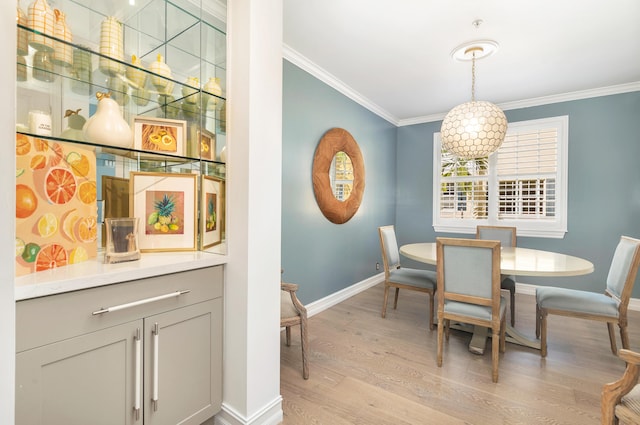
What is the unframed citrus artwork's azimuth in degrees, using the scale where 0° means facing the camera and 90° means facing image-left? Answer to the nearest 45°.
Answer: approximately 315°

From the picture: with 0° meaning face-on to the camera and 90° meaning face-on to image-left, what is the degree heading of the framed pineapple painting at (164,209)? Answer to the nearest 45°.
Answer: approximately 0°

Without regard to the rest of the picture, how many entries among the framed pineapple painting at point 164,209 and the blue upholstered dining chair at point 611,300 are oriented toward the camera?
1

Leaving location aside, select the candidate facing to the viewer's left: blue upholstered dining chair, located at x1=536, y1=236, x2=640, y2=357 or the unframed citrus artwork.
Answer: the blue upholstered dining chair

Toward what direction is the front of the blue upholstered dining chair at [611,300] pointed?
to the viewer's left

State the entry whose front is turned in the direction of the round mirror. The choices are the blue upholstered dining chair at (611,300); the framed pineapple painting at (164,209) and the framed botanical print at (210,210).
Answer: the blue upholstered dining chair

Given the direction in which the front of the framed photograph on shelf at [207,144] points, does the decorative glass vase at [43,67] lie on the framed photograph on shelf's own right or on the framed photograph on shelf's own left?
on the framed photograph on shelf's own right

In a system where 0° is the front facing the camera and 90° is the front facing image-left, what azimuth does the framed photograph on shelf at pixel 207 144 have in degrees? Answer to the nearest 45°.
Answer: approximately 315°
